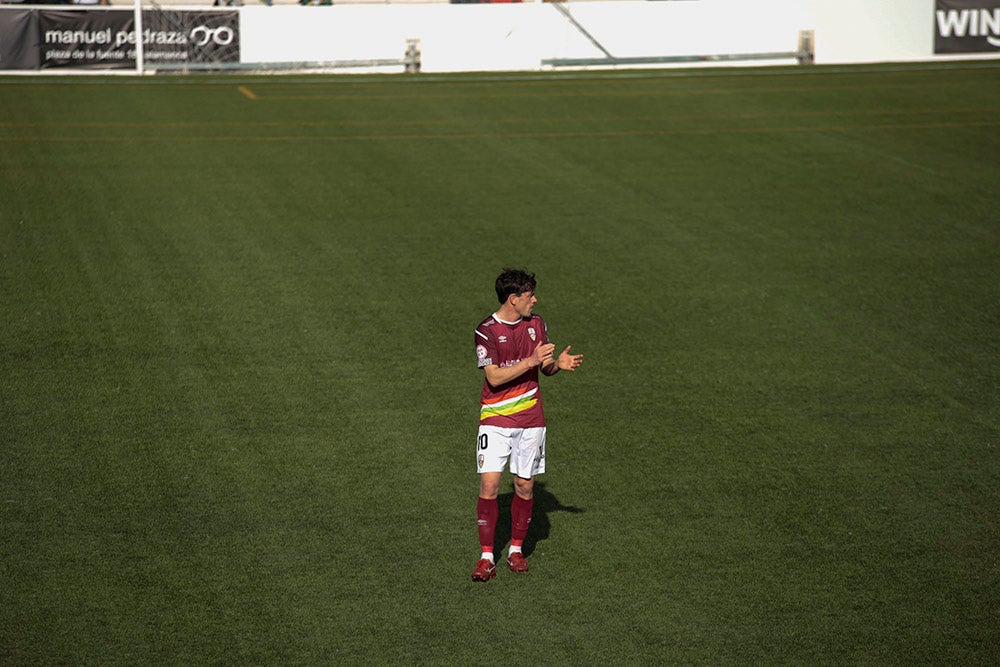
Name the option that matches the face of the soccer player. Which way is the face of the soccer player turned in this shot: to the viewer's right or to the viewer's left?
to the viewer's right

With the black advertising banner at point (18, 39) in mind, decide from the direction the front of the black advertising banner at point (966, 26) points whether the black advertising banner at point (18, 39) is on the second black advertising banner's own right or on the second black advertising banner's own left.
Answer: on the second black advertising banner's own right

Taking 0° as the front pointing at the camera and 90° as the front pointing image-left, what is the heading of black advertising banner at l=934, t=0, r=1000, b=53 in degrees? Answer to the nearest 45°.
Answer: approximately 0°

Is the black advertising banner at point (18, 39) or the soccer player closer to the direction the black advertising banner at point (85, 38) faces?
the soccer player

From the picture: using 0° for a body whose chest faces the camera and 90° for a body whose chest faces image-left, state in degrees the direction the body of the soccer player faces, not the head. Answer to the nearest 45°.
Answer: approximately 315°

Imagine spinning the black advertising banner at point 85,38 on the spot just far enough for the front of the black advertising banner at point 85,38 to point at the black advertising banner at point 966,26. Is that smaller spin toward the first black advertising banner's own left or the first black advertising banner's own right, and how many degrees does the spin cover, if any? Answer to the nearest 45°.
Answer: approximately 90° to the first black advertising banner's own left

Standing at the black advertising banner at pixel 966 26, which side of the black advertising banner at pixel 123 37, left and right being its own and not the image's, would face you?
left

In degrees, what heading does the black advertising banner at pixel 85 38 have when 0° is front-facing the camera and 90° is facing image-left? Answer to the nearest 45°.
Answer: approximately 0°
